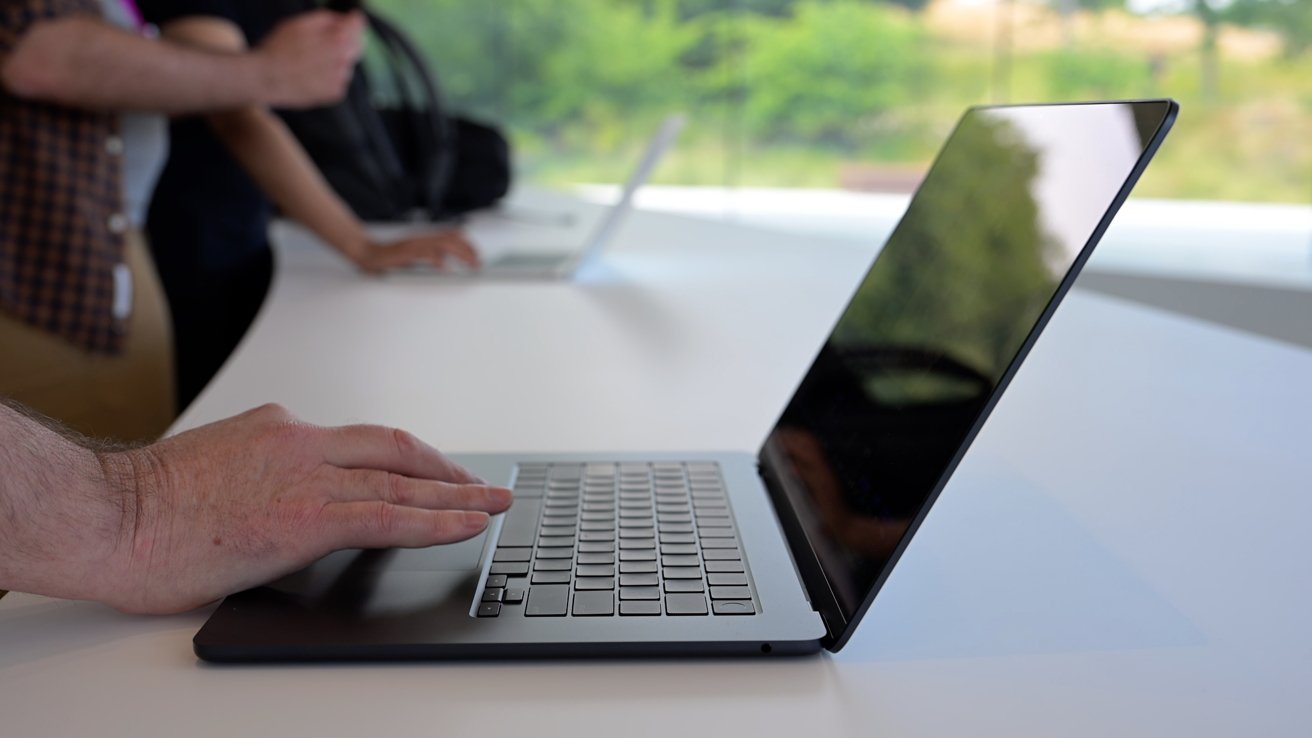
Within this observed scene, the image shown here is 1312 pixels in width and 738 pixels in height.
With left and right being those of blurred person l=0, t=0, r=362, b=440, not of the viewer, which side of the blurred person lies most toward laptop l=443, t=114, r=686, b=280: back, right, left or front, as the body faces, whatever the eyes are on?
front

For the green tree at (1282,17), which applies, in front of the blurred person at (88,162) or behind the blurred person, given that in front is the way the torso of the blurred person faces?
in front

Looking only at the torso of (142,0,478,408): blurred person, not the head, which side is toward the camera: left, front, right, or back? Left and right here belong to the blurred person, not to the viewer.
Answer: right

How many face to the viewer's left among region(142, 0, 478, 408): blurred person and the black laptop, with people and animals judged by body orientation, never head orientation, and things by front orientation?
1

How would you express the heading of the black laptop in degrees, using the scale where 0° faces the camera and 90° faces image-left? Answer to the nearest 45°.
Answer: approximately 90°

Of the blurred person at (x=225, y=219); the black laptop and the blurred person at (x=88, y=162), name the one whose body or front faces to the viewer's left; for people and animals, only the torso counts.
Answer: the black laptop

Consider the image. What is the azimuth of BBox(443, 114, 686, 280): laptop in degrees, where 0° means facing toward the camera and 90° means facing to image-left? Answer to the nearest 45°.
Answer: approximately 90°

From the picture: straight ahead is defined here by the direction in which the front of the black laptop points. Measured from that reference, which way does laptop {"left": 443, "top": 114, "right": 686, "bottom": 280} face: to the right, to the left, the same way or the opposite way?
the same way

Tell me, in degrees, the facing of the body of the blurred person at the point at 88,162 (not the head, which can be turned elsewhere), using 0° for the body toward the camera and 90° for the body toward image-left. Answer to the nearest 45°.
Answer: approximately 270°

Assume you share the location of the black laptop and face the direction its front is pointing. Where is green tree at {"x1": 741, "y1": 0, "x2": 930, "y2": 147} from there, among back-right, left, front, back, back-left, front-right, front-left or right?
right

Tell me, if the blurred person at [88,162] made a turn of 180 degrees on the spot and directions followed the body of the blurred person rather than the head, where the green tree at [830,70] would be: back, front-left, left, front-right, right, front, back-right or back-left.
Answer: back-right

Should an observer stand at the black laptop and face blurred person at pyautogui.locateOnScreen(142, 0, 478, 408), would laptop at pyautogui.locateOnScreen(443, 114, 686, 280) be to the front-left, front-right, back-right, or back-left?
front-right
